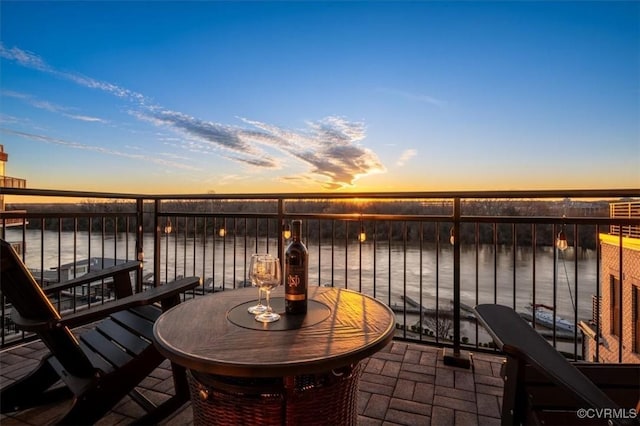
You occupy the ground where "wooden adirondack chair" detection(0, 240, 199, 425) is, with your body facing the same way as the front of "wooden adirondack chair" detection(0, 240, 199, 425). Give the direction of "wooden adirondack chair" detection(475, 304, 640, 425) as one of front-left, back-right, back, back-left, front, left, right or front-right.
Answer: right

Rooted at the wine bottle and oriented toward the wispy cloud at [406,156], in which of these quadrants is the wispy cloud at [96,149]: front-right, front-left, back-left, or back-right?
front-left

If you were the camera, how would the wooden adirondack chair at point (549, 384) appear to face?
facing away from the viewer and to the left of the viewer

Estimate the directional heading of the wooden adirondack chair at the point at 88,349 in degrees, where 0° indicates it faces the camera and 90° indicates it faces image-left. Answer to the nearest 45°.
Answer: approximately 225°

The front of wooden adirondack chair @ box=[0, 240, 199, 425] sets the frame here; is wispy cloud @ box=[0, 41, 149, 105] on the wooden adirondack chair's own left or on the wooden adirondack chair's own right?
on the wooden adirondack chair's own left

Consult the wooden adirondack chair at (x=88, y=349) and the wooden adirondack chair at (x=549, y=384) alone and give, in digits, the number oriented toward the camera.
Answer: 0
